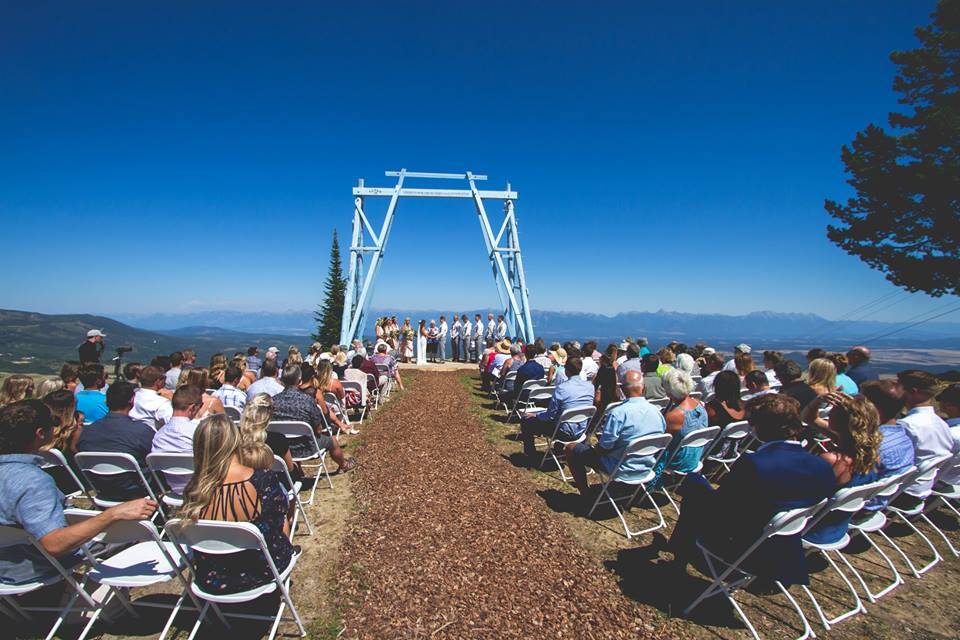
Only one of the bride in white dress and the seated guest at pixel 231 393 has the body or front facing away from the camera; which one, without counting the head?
the seated guest

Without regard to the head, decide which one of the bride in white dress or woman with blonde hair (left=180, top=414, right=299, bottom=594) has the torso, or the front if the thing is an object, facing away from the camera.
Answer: the woman with blonde hair

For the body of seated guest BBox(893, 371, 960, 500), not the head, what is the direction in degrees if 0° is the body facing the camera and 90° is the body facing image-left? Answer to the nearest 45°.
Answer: approximately 135°

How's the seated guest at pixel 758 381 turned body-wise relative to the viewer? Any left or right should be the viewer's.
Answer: facing away from the viewer and to the left of the viewer

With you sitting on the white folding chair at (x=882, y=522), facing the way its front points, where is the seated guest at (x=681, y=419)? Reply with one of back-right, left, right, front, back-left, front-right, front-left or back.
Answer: front-left

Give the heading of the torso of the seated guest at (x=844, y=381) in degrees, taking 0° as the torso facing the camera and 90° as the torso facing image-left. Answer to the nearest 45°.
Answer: approximately 135°

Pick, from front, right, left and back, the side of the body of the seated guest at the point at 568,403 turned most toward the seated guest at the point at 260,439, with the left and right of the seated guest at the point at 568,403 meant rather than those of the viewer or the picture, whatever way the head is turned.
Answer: left

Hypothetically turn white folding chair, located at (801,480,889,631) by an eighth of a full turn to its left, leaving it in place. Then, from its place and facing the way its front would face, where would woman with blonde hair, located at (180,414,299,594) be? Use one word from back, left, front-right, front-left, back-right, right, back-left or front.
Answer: front-left

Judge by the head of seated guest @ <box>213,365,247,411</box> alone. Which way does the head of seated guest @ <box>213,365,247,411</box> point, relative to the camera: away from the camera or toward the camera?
away from the camera

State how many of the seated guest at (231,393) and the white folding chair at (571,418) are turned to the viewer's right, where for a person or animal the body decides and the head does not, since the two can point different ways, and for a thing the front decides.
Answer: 0

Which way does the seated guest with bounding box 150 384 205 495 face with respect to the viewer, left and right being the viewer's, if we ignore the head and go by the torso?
facing away from the viewer and to the right of the viewer

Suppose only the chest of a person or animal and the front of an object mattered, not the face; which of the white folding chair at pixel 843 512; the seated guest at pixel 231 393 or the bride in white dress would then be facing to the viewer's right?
the bride in white dress

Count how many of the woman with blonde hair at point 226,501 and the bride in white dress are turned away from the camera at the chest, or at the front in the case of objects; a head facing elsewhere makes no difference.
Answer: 1

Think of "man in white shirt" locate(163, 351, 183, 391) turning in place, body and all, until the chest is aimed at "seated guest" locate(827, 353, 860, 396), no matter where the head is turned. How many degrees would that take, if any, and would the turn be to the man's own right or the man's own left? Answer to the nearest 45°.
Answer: approximately 90° to the man's own right
